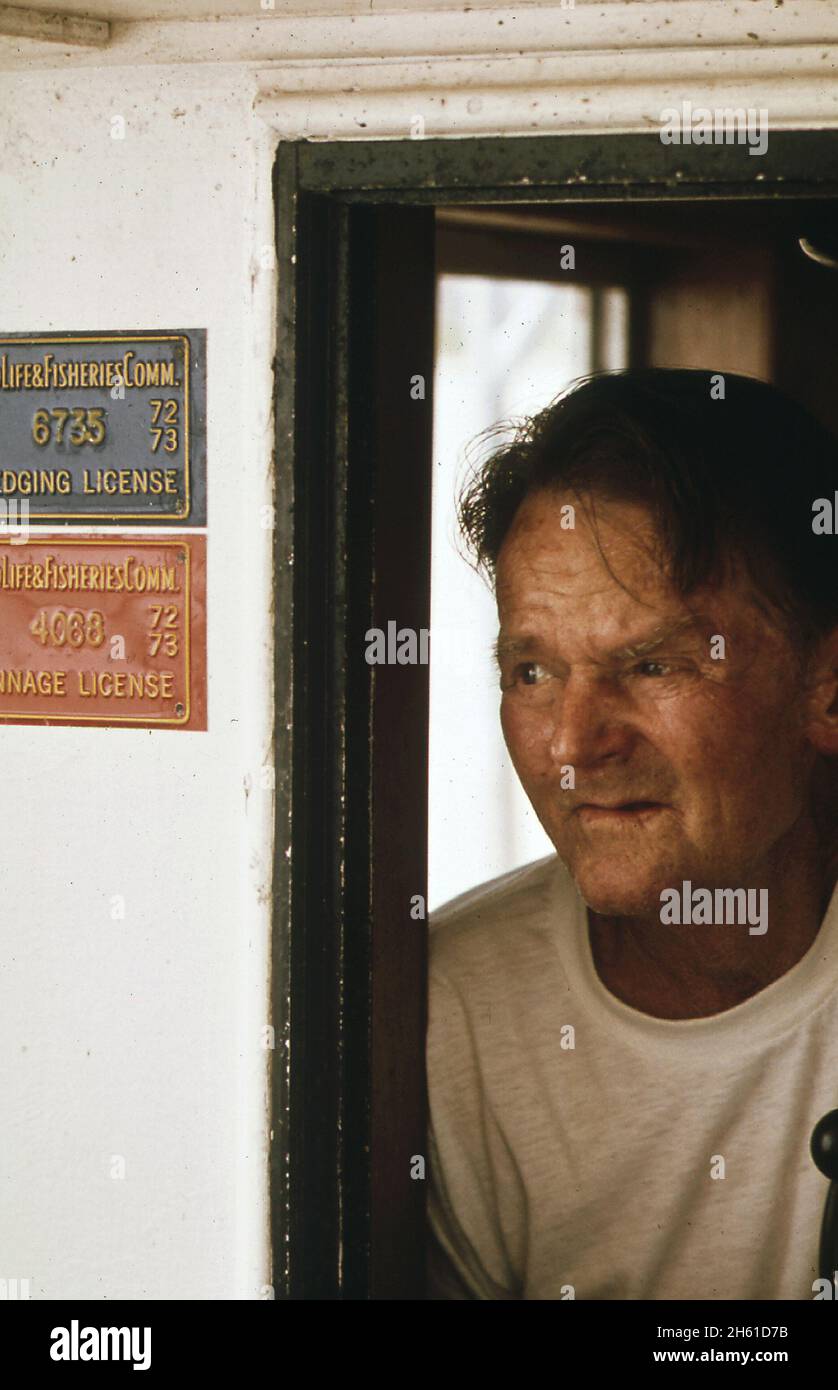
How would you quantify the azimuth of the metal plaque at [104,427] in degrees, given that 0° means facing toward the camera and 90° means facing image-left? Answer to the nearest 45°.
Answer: approximately 0°

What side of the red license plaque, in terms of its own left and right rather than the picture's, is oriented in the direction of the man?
left

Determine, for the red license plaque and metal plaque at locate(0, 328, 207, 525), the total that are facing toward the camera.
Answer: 2

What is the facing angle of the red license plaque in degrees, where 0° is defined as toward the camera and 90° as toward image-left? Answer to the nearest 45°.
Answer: approximately 0°

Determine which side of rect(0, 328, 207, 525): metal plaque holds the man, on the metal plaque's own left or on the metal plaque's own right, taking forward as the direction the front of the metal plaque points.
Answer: on the metal plaque's own left

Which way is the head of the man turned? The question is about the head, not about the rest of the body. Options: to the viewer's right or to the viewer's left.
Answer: to the viewer's left
